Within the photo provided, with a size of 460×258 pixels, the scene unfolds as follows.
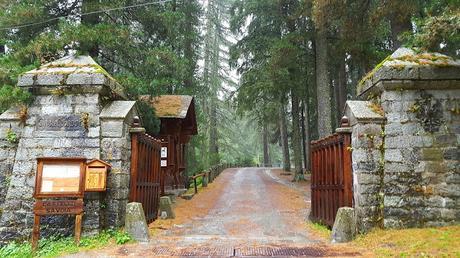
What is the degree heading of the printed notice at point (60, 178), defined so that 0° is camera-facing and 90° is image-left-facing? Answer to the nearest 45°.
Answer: approximately 0°

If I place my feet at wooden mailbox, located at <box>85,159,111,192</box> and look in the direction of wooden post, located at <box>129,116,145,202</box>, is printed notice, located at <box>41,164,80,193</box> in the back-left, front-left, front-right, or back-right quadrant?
back-left

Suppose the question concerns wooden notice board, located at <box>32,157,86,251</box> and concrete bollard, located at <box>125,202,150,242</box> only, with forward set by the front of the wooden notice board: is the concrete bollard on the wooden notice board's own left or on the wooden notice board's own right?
on the wooden notice board's own left

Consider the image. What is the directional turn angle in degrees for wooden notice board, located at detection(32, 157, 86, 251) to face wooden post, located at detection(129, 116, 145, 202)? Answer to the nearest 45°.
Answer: approximately 90° to its left

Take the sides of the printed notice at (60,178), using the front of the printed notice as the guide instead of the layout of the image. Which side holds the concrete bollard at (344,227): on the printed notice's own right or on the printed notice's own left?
on the printed notice's own left

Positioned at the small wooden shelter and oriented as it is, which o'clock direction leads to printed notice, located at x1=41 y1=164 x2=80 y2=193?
The printed notice is roughly at 2 o'clock from the small wooden shelter.

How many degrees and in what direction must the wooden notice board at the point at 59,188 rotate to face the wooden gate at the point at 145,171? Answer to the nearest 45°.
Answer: approximately 135° to its left

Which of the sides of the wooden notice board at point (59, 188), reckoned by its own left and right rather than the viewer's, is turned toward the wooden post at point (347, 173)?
left

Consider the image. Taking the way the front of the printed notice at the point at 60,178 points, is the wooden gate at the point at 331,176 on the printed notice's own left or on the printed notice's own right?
on the printed notice's own left

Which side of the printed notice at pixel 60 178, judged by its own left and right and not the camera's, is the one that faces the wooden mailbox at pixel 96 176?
left
